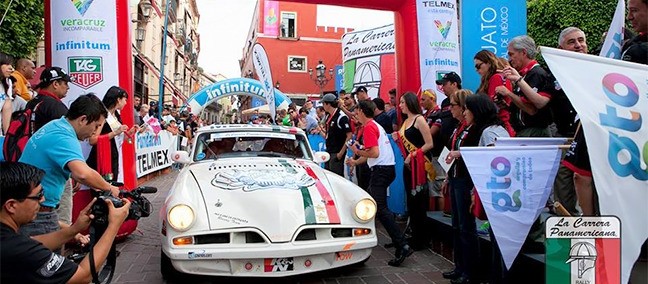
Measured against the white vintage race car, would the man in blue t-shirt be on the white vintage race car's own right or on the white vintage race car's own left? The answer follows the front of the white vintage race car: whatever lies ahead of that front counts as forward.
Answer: on the white vintage race car's own right

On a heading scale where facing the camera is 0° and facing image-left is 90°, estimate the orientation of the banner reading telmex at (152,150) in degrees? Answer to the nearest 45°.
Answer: approximately 315°

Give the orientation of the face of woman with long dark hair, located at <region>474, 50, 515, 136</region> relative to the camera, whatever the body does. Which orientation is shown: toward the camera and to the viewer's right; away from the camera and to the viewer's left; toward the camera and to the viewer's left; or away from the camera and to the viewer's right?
toward the camera and to the viewer's left

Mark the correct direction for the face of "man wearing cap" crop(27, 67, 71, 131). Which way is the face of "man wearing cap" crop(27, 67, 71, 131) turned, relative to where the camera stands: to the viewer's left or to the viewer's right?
to the viewer's right

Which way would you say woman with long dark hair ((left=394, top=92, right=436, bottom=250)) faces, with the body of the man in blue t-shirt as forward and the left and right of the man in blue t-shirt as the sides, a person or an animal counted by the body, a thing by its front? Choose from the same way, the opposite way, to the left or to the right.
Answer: the opposite way

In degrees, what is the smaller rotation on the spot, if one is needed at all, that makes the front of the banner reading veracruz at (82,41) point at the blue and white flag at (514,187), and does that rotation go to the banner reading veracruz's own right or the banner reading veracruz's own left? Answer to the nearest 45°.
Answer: approximately 45° to the banner reading veracruz's own left

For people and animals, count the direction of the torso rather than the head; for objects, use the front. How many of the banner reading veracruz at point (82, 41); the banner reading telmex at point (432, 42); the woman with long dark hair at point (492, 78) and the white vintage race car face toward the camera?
3

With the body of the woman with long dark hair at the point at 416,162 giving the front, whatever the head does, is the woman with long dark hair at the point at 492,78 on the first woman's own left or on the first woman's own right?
on the first woman's own left

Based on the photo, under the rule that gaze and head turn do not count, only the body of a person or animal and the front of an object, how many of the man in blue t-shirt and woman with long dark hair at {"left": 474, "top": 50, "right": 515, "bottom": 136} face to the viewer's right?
1

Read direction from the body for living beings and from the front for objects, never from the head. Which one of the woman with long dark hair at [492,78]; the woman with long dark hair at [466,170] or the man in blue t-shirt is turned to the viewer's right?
the man in blue t-shirt

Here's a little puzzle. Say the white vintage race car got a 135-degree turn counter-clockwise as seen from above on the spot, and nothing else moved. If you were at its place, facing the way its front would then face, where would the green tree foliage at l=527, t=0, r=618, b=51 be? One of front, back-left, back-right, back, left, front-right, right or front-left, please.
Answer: front

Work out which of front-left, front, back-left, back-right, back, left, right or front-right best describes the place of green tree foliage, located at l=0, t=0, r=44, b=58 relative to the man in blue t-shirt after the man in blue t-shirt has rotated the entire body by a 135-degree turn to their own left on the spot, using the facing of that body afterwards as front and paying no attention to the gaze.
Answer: front-right

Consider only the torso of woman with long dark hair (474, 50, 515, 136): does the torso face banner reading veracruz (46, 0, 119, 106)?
yes

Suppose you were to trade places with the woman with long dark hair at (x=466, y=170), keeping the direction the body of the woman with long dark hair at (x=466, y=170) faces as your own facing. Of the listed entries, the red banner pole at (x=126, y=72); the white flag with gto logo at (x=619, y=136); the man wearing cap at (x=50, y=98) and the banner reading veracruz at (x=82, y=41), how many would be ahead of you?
3
